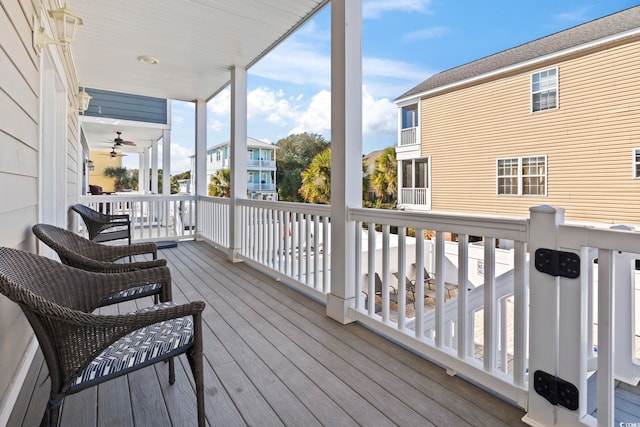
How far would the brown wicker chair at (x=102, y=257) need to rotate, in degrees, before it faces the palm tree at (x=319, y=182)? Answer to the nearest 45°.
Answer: approximately 45° to its left

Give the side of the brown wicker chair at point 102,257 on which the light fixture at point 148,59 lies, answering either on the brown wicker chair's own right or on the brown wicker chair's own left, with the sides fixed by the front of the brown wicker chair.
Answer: on the brown wicker chair's own left

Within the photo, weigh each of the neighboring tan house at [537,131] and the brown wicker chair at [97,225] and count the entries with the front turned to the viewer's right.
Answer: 1

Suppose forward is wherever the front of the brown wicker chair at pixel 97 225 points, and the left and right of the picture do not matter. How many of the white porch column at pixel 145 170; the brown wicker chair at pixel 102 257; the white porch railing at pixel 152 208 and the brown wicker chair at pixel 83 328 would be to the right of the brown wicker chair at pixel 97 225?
2

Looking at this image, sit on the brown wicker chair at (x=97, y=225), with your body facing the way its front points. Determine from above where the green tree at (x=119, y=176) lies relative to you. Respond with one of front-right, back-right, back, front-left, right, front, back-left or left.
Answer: left

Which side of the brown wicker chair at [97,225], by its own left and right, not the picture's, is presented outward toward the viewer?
right

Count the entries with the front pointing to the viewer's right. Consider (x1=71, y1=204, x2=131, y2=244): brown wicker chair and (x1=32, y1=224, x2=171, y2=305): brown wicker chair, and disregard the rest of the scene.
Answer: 2

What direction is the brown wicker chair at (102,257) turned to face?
to the viewer's right

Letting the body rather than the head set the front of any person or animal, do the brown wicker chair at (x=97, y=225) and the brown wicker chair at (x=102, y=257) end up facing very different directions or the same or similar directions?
same or similar directions

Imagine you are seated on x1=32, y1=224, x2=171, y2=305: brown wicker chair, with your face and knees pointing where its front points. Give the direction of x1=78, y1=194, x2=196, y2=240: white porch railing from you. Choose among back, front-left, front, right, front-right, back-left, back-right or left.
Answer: left

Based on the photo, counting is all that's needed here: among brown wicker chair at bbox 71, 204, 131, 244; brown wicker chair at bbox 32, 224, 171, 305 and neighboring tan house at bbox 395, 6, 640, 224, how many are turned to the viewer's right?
2

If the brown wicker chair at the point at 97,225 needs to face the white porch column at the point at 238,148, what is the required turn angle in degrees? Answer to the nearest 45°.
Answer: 0° — it already faces it

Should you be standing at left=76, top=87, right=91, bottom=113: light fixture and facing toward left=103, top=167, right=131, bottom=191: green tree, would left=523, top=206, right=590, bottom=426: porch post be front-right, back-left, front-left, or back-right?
back-right

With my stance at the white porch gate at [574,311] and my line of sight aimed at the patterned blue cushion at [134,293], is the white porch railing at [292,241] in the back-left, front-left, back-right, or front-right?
front-right
